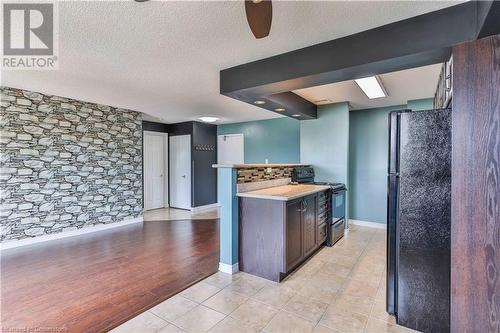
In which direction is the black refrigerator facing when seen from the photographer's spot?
facing to the left of the viewer

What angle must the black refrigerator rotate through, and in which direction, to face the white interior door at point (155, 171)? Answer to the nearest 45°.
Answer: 0° — it already faces it

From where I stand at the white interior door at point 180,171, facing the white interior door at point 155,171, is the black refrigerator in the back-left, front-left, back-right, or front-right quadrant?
back-left

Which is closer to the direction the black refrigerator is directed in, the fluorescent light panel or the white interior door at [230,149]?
the white interior door

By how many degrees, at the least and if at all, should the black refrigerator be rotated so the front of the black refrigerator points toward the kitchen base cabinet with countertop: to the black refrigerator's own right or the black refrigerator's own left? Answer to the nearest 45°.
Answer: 0° — it already faces it

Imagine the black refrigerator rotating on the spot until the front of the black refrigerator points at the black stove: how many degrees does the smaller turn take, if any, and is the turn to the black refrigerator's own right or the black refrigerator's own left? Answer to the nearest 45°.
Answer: approximately 45° to the black refrigerator's own right

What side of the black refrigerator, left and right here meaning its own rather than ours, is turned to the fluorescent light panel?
right

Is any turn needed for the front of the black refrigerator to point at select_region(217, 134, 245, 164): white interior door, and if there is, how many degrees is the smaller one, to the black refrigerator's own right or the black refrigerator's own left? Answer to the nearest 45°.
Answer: approximately 45° to the black refrigerator's own right
